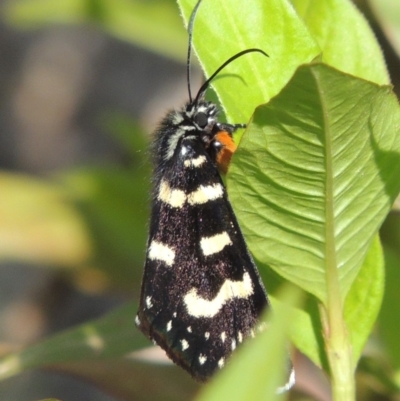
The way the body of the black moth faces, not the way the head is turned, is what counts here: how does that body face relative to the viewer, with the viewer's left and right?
facing away from the viewer and to the right of the viewer
